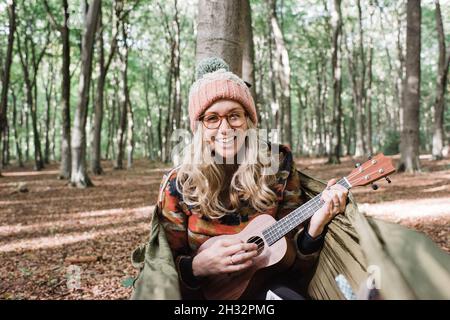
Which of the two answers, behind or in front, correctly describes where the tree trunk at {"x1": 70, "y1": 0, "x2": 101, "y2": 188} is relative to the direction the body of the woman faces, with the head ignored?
behind

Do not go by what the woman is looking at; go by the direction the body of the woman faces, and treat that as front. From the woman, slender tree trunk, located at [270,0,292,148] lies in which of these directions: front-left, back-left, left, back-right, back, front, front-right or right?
back

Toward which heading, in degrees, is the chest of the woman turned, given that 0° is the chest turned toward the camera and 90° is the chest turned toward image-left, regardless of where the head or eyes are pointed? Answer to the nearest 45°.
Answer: approximately 0°

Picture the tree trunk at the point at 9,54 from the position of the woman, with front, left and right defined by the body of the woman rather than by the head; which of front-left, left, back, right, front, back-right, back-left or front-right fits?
back-right

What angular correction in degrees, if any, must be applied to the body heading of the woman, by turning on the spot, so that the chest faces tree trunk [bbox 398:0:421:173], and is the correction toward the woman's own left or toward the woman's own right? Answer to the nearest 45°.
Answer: approximately 135° to the woman's own left

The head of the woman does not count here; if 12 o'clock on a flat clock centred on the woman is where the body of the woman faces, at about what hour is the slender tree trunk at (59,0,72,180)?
The slender tree trunk is roughly at 5 o'clock from the woman.

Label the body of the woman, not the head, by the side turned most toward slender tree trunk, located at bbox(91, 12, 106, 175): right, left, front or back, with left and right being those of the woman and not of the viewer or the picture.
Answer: back

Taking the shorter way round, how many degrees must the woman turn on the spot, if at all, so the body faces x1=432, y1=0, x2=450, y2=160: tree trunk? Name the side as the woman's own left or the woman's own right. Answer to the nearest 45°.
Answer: approximately 135° to the woman's own left

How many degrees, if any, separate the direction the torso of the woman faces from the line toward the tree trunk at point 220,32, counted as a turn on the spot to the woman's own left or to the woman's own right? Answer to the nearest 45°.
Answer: approximately 180°
